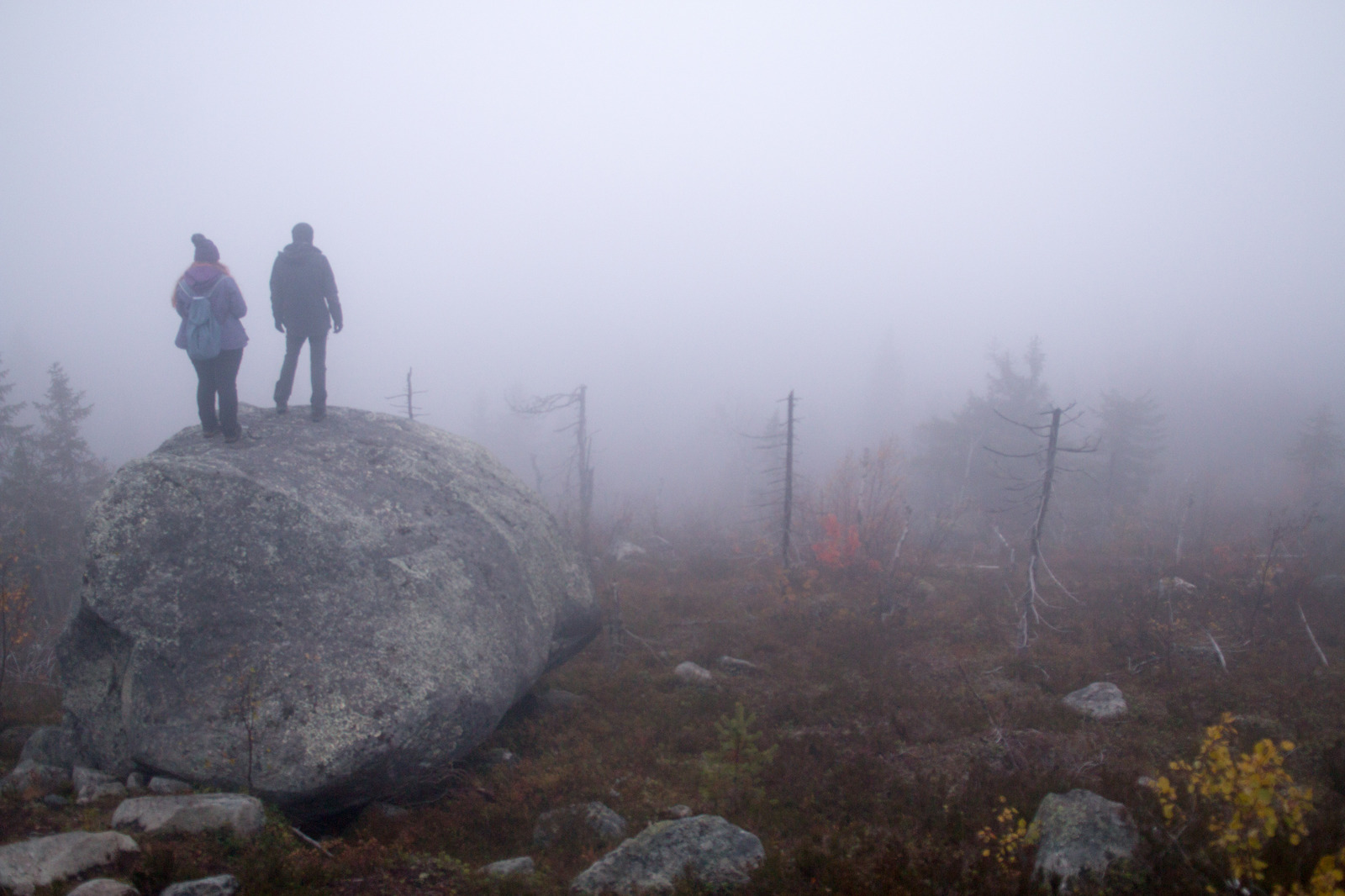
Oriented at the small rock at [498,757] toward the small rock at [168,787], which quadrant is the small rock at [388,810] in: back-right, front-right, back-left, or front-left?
front-left

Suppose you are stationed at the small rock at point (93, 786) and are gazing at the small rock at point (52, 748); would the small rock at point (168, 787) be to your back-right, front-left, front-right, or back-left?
back-right

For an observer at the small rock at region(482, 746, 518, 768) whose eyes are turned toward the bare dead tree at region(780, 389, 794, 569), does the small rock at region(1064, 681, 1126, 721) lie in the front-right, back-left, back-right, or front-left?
front-right

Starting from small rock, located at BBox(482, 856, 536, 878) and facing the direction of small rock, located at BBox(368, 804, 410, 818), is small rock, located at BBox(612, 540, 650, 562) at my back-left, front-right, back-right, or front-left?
front-right

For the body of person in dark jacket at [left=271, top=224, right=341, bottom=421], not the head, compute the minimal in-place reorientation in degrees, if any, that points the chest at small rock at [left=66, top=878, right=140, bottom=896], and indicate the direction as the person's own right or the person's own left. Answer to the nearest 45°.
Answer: approximately 180°

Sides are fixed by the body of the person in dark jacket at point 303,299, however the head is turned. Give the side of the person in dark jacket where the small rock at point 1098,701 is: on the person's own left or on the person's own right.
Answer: on the person's own right

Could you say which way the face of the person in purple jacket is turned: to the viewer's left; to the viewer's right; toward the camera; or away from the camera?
away from the camera

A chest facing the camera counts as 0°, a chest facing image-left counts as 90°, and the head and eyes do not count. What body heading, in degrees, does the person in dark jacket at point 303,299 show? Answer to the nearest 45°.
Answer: approximately 180°

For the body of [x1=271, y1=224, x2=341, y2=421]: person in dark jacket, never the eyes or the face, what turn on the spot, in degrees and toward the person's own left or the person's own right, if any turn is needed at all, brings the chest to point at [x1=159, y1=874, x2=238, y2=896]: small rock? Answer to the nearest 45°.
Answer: approximately 180°
